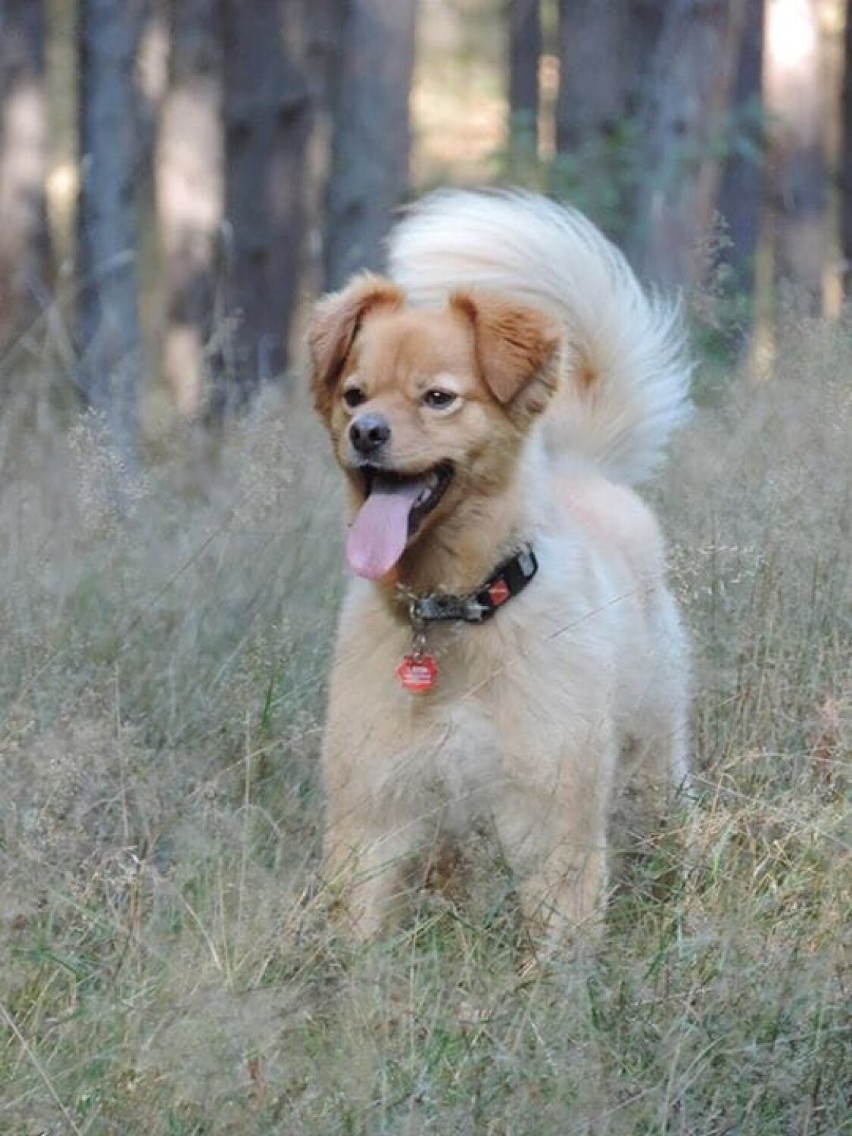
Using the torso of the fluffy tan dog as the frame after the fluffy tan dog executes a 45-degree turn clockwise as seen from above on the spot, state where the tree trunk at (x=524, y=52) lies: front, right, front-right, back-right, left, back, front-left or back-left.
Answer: right

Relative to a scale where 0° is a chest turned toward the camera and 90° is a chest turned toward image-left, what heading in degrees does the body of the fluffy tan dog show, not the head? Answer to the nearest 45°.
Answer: approximately 45°

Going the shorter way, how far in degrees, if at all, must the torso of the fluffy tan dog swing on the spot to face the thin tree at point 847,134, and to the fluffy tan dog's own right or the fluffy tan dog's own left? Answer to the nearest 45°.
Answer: approximately 135° to the fluffy tan dog's own right

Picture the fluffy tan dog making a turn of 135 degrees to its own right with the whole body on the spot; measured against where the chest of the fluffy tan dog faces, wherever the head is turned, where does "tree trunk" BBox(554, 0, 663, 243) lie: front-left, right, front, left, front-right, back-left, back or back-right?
front

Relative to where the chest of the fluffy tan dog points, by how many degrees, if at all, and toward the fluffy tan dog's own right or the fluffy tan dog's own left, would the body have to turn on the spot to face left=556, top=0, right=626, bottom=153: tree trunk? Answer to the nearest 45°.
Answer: approximately 135° to the fluffy tan dog's own right

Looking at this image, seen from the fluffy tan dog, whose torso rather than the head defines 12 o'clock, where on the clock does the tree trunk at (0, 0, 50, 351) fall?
The tree trunk is roughly at 4 o'clock from the fluffy tan dog.

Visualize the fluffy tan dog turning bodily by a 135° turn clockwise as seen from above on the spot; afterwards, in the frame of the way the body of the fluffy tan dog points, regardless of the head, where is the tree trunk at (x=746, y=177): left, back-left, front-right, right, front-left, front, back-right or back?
front

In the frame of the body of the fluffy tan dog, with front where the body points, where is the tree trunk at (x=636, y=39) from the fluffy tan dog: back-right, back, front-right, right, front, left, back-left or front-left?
back-right

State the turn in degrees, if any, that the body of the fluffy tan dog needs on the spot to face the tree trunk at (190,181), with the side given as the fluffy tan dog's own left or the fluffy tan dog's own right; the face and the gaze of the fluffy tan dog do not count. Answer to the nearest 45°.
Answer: approximately 135° to the fluffy tan dog's own right

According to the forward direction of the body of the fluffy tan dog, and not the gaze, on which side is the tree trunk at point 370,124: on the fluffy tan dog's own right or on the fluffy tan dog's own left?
on the fluffy tan dog's own right

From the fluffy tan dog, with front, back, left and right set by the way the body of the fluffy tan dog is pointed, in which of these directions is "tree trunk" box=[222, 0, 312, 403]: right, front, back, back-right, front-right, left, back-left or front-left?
back-right

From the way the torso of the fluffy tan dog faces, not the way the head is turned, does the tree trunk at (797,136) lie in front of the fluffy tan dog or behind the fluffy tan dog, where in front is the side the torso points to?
behind
